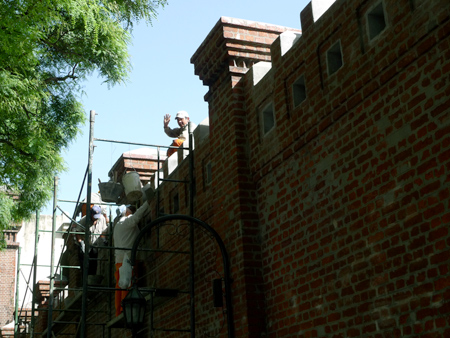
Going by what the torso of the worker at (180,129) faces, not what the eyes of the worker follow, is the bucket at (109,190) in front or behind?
in front

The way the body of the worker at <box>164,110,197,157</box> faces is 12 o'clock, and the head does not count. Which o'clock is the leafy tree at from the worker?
The leafy tree is roughly at 1 o'clock from the worker.

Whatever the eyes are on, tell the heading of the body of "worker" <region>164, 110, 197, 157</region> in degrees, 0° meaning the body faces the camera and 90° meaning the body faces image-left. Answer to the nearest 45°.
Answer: approximately 45°
